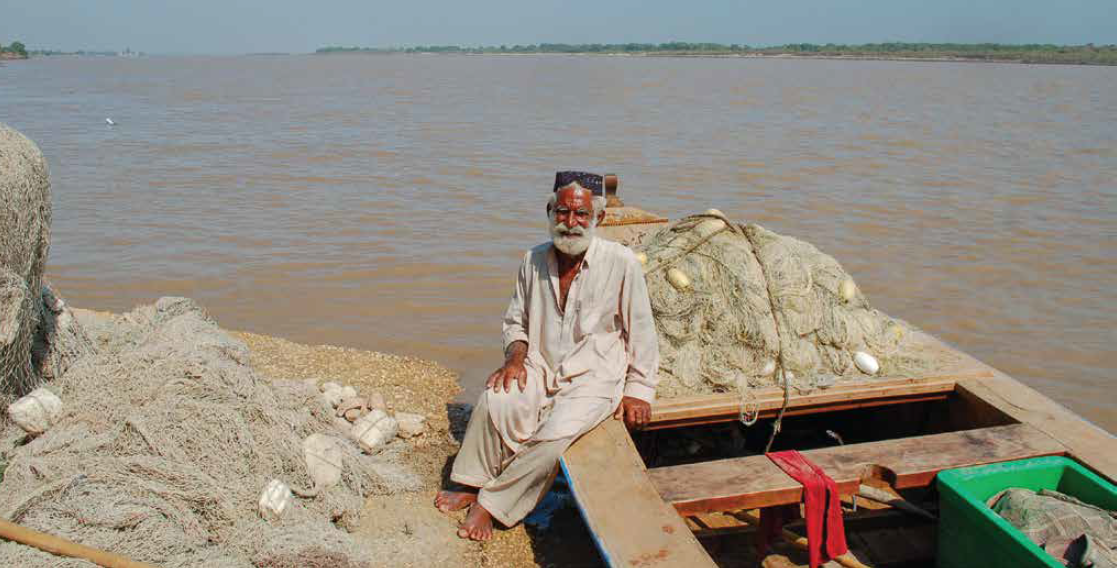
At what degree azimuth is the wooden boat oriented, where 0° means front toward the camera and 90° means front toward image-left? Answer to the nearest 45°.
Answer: approximately 135°

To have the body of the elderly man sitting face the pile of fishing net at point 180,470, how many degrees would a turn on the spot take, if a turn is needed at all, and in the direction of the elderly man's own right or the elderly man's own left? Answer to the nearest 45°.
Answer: approximately 45° to the elderly man's own right

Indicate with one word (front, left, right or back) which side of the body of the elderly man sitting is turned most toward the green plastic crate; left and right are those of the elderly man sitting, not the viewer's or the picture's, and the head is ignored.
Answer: left

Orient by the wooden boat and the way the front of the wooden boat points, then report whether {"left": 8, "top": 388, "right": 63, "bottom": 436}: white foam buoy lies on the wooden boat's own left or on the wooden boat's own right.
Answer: on the wooden boat's own left

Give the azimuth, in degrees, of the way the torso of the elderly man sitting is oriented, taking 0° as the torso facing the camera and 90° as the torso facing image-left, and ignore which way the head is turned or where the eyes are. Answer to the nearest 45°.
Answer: approximately 45°

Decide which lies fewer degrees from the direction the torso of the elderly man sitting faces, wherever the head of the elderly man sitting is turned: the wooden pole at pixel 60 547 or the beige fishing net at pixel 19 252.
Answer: the wooden pole

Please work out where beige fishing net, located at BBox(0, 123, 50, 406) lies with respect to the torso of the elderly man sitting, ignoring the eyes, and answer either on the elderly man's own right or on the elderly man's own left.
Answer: on the elderly man's own right
